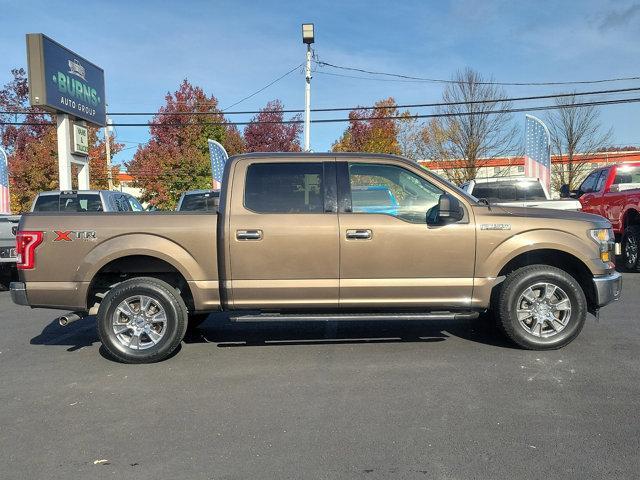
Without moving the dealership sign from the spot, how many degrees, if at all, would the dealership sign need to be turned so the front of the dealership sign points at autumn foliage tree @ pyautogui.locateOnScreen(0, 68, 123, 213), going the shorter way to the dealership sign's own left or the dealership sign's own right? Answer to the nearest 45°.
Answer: approximately 135° to the dealership sign's own left

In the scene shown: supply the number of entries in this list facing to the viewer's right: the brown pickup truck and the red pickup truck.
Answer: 1

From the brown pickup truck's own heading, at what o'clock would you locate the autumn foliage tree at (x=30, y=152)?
The autumn foliage tree is roughly at 8 o'clock from the brown pickup truck.

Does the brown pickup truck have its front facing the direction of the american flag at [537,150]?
no

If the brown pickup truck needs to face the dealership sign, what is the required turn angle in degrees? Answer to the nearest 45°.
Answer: approximately 135° to its left

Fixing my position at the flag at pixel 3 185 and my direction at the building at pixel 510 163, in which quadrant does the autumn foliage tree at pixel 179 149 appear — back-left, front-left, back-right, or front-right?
front-left

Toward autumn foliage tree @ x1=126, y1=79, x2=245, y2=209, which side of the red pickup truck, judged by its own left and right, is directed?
front

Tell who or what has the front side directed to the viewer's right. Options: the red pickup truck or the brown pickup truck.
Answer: the brown pickup truck

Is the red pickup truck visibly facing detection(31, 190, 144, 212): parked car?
no

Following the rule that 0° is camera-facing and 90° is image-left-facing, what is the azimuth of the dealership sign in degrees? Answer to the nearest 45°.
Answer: approximately 315°

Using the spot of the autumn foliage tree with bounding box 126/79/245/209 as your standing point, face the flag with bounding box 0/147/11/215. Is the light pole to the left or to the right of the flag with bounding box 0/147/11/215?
left

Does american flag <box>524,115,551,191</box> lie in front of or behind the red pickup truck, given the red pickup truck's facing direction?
in front

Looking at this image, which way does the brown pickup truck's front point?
to the viewer's right

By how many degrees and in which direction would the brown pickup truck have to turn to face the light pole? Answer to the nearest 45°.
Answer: approximately 90° to its left

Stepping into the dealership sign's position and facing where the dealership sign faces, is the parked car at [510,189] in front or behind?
in front
